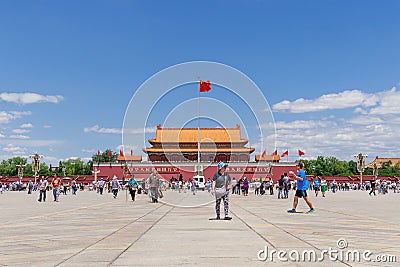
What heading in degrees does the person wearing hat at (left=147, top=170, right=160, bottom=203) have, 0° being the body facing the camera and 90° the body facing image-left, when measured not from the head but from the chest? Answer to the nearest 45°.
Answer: approximately 0°

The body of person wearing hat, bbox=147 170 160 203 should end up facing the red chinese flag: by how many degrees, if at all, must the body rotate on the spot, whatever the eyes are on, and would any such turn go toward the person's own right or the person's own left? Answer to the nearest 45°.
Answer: approximately 180°
